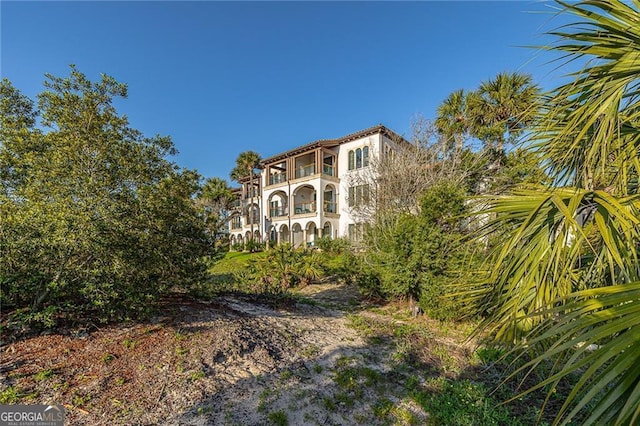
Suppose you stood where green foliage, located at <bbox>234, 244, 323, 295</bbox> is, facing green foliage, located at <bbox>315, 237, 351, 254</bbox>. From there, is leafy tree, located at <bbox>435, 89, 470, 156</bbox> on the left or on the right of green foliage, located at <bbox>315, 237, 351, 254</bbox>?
right

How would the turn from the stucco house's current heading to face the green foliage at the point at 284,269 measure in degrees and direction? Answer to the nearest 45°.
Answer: approximately 45° to its left

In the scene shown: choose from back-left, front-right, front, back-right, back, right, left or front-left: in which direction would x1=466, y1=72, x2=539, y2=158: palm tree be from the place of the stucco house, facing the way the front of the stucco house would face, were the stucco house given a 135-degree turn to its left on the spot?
front-right

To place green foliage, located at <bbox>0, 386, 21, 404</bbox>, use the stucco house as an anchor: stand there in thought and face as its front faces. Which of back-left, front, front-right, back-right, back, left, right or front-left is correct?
front-left

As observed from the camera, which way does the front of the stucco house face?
facing the viewer and to the left of the viewer

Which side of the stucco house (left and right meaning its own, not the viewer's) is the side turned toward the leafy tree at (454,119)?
left

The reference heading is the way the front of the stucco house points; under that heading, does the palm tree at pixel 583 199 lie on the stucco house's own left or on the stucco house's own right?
on the stucco house's own left

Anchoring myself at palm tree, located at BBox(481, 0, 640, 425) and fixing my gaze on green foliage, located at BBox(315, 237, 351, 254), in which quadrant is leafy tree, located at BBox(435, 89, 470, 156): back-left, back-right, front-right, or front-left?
front-right

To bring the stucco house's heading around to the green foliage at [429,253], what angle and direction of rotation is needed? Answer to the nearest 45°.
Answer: approximately 45° to its left

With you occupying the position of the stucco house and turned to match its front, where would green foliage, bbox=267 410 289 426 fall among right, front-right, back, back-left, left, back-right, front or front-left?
front-left

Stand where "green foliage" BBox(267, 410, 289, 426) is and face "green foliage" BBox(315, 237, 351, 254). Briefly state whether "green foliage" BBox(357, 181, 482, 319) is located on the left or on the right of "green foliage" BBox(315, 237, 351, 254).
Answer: right

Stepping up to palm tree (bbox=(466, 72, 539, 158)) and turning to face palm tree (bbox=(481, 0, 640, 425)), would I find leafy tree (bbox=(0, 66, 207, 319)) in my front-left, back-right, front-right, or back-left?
front-right
